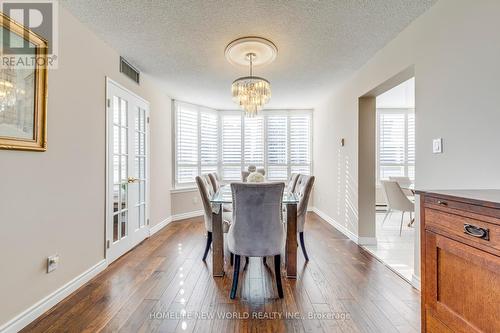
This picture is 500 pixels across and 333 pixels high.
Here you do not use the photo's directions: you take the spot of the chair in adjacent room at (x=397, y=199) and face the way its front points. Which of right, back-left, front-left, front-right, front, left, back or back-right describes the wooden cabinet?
back-right

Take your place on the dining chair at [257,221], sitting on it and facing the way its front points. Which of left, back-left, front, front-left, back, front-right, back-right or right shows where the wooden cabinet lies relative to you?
back-right

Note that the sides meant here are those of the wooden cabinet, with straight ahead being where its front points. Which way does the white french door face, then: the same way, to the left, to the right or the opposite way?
the opposite way

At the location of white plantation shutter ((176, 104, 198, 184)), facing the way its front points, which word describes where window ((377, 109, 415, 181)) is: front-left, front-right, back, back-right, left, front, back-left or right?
front-left

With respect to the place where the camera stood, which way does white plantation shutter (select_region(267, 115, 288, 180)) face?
facing the viewer

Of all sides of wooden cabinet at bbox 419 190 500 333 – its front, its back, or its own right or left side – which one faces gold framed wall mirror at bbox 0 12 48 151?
front

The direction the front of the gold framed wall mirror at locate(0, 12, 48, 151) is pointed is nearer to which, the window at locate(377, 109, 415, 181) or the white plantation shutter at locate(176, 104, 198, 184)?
the window

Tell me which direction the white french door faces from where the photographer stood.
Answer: facing the viewer and to the right of the viewer

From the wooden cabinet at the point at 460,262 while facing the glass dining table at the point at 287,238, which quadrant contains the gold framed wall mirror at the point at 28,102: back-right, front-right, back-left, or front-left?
front-left

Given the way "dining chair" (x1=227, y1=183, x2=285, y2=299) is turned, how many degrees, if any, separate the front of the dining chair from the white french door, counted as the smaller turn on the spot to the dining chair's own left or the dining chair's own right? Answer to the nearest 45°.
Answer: approximately 45° to the dining chair's own left

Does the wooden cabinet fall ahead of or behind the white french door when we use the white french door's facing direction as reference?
ahead

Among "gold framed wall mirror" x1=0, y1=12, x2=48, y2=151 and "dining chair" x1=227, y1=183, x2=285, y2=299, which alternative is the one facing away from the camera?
the dining chair

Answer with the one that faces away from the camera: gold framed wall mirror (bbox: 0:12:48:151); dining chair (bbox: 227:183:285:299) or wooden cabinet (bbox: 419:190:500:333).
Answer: the dining chair

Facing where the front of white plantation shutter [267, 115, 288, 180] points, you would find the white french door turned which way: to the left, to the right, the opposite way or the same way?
to the left

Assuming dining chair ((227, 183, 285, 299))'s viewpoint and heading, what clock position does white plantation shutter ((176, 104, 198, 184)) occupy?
The white plantation shutter is roughly at 11 o'clock from the dining chair.

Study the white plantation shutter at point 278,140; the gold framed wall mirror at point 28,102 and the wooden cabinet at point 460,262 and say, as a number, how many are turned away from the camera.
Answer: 0

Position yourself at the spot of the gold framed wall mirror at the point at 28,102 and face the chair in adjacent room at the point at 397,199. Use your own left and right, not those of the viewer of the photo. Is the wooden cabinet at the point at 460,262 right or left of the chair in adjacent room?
right

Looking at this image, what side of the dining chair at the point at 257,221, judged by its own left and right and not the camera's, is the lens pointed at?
back
